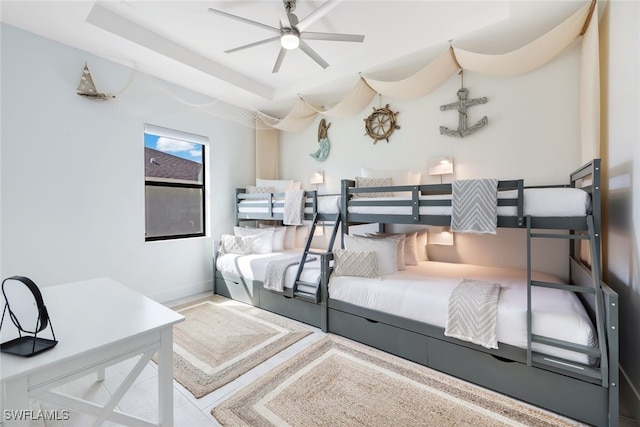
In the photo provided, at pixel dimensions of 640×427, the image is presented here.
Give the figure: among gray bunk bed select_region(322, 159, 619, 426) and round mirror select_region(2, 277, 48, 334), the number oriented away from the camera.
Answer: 0

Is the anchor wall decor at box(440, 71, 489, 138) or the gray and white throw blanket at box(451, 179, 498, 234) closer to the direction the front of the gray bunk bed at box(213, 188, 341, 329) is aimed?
the gray and white throw blanket

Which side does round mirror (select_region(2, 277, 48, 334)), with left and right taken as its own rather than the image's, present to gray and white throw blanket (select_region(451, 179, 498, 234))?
left

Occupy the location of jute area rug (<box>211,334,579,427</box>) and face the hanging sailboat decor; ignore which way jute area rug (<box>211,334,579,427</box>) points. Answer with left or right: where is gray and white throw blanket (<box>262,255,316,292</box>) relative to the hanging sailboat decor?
right

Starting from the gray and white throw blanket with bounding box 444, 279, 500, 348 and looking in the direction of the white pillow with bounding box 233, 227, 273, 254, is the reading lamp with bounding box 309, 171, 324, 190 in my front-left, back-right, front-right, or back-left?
front-right

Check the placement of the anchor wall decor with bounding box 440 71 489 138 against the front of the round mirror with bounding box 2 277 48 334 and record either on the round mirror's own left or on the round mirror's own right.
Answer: on the round mirror's own left

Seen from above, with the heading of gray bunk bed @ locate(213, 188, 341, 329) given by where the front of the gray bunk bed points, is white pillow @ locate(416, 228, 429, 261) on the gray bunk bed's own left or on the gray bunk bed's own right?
on the gray bunk bed's own left
